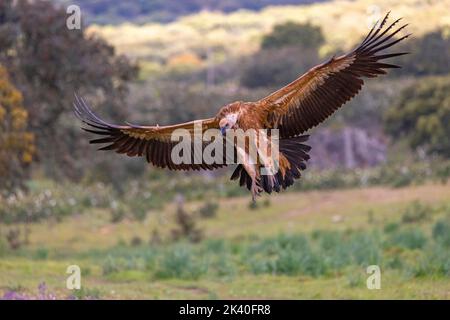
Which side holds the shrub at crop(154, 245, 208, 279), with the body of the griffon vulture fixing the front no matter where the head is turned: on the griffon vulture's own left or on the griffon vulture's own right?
on the griffon vulture's own right

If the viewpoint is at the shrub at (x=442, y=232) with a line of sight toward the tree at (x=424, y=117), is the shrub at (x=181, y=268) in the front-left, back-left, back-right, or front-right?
back-left

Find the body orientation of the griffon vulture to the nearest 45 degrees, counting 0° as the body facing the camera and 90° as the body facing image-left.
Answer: approximately 45°

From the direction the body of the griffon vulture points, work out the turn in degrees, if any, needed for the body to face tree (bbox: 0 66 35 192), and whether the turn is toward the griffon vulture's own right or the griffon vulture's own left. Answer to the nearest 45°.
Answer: approximately 90° to the griffon vulture's own right
